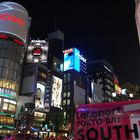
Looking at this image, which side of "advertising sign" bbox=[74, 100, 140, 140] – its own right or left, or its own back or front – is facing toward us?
front
